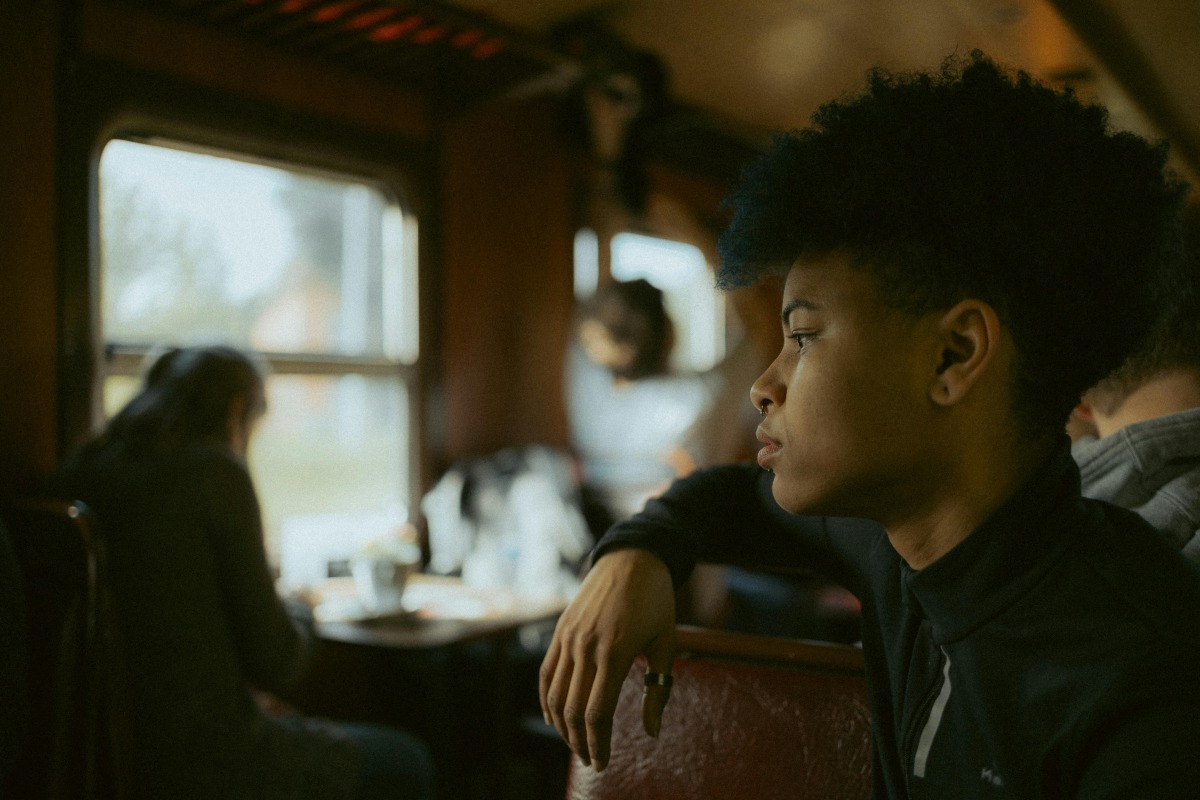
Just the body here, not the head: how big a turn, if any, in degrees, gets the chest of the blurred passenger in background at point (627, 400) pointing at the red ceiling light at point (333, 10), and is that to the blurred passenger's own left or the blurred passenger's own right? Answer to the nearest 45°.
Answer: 0° — they already face it

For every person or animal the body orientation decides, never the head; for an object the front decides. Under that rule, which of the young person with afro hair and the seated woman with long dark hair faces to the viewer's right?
the seated woman with long dark hair

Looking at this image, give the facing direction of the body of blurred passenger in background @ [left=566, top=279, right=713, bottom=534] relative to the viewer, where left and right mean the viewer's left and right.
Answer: facing the viewer and to the left of the viewer

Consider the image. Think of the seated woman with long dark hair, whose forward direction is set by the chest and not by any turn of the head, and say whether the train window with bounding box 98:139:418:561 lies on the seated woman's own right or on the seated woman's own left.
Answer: on the seated woman's own left

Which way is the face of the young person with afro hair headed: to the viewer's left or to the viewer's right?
to the viewer's left

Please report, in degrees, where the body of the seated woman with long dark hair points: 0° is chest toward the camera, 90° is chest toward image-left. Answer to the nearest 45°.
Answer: approximately 270°

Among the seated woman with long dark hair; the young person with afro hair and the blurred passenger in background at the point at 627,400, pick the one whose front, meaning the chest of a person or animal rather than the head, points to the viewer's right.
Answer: the seated woman with long dark hair

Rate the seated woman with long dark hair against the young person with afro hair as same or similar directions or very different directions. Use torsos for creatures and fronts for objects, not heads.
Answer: very different directions

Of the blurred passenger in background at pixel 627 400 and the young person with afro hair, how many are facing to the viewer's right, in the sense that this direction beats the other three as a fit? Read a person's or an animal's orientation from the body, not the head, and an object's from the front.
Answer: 0
